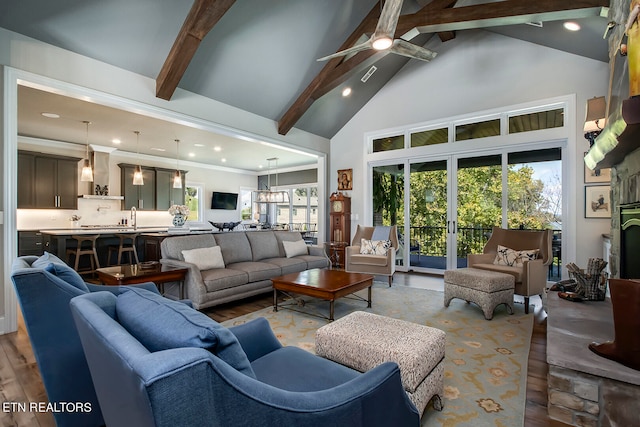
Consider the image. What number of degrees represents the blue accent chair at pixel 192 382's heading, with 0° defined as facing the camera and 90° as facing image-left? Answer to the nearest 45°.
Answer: approximately 225°

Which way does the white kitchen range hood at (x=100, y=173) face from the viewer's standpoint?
toward the camera

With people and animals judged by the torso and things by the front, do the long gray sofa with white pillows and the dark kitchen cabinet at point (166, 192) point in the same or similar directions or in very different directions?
same or similar directions

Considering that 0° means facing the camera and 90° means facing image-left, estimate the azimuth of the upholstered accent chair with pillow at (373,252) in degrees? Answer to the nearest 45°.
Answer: approximately 45°

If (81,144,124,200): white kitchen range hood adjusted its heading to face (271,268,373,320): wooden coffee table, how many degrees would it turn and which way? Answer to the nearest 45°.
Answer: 0° — it already faces it

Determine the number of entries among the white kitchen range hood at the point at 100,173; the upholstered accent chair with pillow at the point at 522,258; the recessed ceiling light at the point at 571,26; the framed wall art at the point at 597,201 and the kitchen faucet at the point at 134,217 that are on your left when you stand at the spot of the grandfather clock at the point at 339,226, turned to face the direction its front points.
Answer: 3

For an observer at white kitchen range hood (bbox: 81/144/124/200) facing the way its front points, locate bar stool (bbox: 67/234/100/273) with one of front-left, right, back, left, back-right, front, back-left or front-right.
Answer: front

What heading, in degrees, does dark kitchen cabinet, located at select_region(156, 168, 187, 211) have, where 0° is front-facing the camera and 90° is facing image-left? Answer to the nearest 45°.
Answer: approximately 315°

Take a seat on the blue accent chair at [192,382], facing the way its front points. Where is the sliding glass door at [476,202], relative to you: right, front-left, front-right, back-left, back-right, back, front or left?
front

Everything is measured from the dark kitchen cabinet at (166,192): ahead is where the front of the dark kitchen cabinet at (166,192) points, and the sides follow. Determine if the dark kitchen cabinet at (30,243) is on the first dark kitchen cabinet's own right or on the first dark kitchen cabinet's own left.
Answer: on the first dark kitchen cabinet's own right

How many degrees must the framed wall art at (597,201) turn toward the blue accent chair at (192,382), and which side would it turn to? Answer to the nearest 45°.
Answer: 0° — it already faces it

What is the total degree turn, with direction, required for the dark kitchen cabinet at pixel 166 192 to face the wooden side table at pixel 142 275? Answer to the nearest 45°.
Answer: approximately 45° to its right
